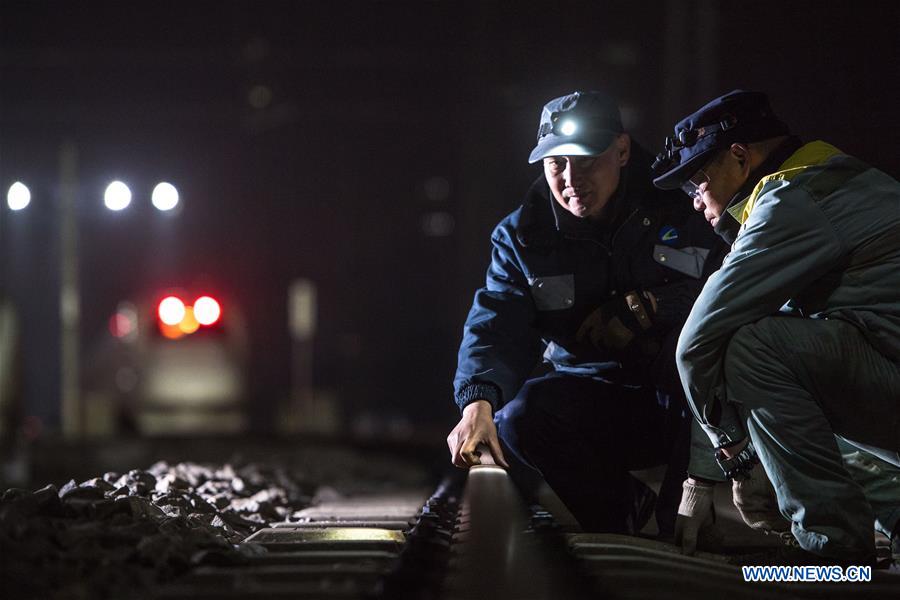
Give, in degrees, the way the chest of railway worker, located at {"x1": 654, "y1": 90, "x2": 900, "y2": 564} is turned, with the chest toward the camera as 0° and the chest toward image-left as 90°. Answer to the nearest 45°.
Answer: approximately 90°

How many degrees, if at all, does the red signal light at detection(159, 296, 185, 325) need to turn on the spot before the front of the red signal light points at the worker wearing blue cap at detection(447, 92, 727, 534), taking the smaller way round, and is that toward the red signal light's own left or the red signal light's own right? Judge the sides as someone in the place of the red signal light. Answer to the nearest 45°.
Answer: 0° — it already faces them

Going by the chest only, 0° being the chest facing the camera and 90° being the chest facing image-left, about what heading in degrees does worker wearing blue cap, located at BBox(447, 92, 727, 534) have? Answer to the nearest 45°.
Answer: approximately 45°

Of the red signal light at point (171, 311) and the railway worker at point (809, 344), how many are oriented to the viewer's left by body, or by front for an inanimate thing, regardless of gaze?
1

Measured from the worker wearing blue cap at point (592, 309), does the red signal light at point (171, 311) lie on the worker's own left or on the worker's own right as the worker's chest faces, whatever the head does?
on the worker's own right

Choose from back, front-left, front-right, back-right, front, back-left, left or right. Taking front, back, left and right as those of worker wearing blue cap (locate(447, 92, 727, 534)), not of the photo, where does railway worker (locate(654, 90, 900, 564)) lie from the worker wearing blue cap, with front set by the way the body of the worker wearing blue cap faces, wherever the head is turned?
left
